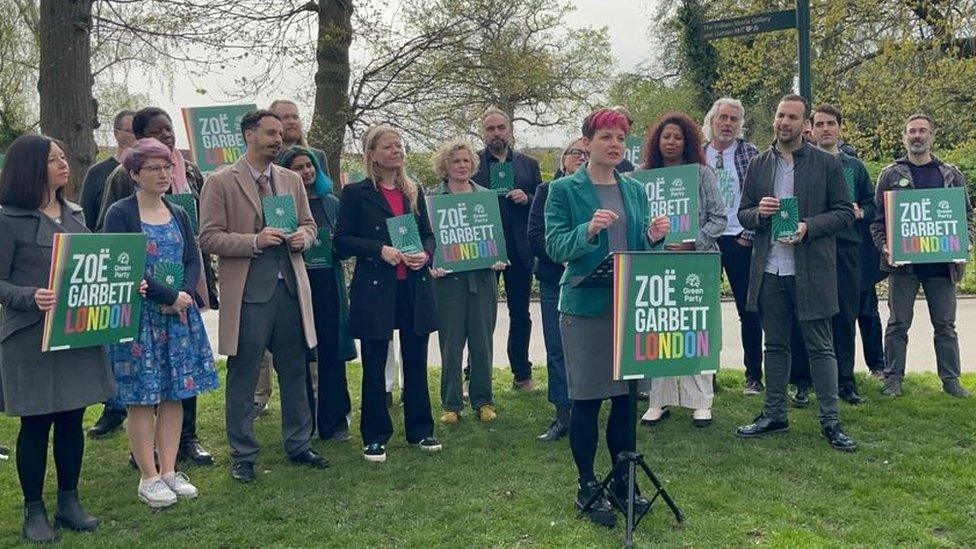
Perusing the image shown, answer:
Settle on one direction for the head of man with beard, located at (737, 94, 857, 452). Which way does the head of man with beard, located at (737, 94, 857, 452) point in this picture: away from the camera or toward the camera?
toward the camera

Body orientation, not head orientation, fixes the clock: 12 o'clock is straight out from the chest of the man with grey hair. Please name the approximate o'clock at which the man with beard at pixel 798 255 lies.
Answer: The man with beard is roughly at 11 o'clock from the man with grey hair.

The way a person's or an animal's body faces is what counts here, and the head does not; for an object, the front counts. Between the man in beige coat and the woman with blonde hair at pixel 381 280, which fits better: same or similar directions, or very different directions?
same or similar directions

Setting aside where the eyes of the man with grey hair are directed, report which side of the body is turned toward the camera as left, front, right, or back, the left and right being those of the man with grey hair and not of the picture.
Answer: front

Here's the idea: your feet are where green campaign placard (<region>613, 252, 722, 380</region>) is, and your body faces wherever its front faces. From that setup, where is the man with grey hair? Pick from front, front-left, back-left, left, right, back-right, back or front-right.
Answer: back

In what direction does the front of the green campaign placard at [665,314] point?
toward the camera

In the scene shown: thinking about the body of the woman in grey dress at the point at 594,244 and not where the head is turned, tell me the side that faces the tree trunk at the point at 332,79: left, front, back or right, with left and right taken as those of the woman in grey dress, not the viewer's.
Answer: back

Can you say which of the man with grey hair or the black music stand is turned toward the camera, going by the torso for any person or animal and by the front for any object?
the man with grey hair

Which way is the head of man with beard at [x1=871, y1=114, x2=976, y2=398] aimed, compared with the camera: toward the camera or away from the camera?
toward the camera

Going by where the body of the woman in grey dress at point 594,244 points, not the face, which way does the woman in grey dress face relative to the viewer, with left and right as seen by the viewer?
facing the viewer and to the right of the viewer

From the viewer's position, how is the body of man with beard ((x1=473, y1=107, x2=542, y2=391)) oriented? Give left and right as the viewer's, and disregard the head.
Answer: facing the viewer

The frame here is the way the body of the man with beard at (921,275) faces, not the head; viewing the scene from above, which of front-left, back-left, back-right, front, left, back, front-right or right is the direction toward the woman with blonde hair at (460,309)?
front-right

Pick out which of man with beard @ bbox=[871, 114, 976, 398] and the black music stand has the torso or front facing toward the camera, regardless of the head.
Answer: the man with beard

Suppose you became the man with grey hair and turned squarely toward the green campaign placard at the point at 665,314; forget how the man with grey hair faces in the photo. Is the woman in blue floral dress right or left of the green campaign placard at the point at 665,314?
right

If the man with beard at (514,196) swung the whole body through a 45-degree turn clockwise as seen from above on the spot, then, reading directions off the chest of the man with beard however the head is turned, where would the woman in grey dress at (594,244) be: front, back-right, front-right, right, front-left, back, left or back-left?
front-left

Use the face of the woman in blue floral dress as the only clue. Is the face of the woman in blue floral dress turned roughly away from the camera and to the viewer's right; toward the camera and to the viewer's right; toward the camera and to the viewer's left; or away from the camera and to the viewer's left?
toward the camera and to the viewer's right

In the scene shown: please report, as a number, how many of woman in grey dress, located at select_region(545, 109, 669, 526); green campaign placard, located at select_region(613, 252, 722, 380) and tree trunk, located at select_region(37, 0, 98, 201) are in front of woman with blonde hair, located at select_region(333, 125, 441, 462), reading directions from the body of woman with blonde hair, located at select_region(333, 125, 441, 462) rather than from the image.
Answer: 2
